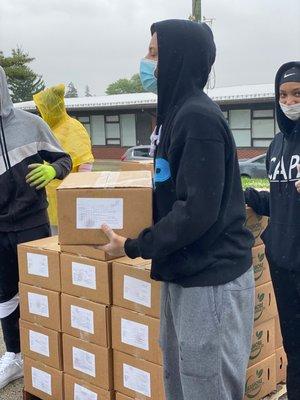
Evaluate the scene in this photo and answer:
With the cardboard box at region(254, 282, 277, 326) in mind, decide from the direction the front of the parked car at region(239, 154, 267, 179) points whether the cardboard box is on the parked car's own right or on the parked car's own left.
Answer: on the parked car's own left

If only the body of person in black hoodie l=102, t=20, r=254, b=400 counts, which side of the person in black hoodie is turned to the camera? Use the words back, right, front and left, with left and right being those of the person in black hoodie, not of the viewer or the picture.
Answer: left

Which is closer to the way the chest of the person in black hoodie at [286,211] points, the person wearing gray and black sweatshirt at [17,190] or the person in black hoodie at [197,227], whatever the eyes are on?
the person in black hoodie

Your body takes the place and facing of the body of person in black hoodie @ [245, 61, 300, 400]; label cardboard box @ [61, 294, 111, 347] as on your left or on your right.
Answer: on your right

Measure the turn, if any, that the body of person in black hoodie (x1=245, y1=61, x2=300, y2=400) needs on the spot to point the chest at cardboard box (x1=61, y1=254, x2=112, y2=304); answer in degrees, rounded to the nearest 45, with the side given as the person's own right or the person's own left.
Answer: approximately 90° to the person's own right

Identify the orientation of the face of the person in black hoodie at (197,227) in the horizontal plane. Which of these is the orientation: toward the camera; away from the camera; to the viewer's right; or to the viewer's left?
to the viewer's left

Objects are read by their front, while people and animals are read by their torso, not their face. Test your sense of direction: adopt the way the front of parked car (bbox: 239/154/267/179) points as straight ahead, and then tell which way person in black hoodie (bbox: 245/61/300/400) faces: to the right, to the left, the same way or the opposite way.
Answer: to the left

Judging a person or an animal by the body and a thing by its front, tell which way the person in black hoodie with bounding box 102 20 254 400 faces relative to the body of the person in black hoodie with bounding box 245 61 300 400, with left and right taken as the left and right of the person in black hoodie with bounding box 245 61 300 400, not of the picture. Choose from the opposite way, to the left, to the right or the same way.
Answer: to the right
